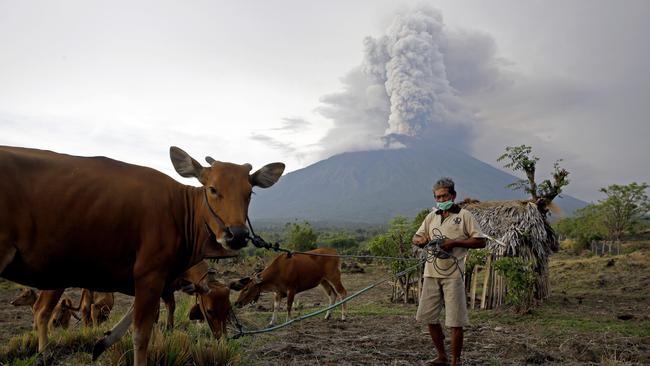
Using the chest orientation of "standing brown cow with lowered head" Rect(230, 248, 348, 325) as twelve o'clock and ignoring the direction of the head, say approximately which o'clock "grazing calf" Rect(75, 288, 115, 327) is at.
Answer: "grazing calf" Rect(75, 288, 115, 327) is roughly at 11 o'clock from "standing brown cow with lowered head" Rect(230, 248, 348, 325).

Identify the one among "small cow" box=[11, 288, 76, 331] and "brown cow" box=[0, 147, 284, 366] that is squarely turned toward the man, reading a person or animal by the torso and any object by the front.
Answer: the brown cow

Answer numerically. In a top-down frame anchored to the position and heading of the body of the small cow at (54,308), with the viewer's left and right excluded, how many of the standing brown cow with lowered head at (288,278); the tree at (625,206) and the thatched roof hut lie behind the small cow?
3

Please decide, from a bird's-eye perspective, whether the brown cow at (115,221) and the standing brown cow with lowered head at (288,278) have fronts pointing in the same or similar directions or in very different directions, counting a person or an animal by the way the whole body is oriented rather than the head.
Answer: very different directions

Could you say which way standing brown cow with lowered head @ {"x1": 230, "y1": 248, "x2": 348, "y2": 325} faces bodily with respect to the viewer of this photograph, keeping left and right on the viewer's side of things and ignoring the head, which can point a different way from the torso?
facing to the left of the viewer

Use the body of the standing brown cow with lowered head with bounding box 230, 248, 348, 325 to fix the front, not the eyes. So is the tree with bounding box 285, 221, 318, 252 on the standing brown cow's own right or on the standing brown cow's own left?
on the standing brown cow's own right

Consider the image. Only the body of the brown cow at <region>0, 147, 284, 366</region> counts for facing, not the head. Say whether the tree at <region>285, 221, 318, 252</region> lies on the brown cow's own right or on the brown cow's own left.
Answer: on the brown cow's own left

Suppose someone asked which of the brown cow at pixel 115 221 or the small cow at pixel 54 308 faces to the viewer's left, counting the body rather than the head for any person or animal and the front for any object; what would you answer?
the small cow

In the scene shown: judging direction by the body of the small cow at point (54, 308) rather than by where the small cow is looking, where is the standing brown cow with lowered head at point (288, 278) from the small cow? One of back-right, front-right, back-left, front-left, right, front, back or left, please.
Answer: back

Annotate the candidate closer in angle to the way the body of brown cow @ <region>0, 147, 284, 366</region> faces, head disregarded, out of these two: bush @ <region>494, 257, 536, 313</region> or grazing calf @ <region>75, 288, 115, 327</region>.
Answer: the bush

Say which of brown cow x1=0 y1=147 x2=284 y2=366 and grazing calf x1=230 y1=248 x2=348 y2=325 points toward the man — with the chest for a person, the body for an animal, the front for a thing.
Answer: the brown cow

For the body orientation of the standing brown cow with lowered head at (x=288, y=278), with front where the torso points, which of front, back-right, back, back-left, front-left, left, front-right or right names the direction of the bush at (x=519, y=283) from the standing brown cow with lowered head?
back

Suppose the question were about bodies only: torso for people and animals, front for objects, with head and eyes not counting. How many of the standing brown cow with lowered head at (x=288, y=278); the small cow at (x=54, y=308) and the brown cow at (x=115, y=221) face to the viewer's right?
1

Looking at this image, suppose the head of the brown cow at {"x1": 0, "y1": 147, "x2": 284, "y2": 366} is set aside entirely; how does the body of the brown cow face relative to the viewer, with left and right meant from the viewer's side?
facing to the right of the viewer

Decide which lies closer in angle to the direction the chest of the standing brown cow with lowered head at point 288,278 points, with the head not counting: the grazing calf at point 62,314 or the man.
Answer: the grazing calf

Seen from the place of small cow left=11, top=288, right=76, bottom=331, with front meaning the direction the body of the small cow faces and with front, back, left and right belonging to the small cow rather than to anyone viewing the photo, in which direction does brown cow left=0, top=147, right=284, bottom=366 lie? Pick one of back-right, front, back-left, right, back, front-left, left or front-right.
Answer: left

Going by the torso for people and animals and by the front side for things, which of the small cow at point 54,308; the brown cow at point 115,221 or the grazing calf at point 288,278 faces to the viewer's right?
the brown cow

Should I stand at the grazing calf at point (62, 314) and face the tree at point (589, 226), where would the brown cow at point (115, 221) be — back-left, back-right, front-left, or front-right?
back-right
